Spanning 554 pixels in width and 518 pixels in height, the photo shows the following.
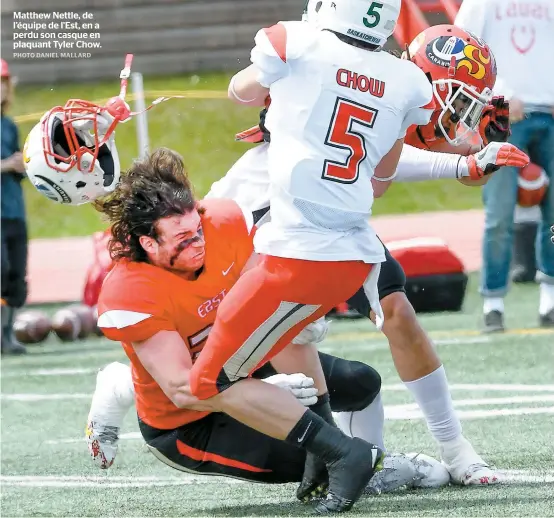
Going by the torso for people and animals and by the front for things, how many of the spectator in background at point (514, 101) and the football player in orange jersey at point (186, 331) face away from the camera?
0

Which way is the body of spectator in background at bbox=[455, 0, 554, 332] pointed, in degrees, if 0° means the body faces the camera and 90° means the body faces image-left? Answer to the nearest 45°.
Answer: approximately 0°

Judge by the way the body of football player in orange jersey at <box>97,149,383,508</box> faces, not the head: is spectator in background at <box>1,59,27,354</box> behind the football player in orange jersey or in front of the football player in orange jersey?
behind

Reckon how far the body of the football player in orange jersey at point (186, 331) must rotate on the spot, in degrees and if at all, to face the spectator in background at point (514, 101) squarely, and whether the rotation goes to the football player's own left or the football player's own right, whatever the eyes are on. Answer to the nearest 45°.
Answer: approximately 90° to the football player's own left

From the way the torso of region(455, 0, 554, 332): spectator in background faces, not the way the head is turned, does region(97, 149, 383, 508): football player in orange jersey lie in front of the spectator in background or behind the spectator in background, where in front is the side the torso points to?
in front

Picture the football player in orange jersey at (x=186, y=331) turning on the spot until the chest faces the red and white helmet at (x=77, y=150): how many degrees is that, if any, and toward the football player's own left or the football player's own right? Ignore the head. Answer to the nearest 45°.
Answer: approximately 180°

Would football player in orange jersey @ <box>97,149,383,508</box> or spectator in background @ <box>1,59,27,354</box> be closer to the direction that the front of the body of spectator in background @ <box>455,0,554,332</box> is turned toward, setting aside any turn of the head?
the football player in orange jersey

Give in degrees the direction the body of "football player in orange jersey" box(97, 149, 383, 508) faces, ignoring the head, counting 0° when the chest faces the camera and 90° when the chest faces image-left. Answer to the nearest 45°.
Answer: approximately 315°

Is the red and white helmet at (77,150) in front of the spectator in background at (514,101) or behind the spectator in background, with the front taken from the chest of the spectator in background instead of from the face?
in front

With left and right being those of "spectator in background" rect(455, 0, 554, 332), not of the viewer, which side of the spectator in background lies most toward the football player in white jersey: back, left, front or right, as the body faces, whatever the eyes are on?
front

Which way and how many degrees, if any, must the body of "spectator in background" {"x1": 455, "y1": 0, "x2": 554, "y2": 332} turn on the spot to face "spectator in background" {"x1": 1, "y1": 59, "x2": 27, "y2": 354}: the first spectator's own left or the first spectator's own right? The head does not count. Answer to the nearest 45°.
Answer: approximately 90° to the first spectator's own right
